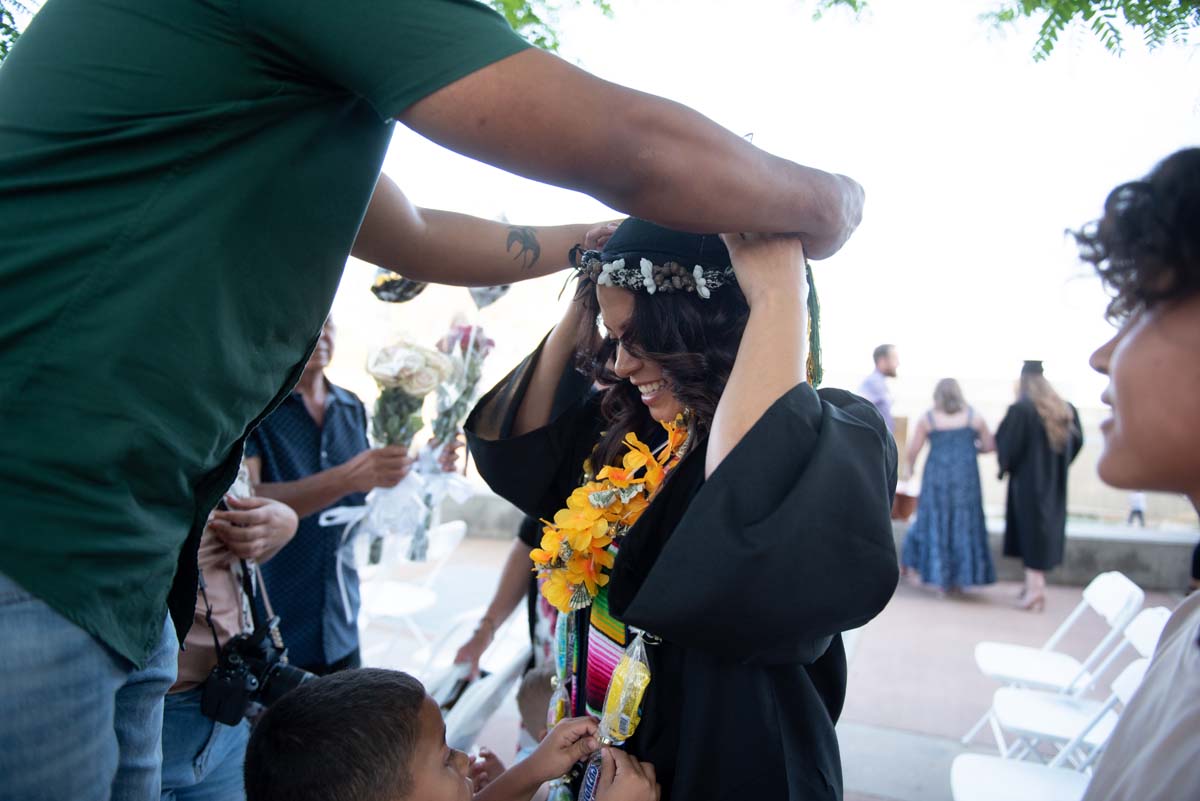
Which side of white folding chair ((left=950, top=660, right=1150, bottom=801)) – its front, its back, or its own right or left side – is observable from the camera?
left

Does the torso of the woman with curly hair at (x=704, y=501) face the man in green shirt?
yes

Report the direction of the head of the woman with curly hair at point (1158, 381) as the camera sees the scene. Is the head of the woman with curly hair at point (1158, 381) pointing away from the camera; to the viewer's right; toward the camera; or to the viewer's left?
to the viewer's left

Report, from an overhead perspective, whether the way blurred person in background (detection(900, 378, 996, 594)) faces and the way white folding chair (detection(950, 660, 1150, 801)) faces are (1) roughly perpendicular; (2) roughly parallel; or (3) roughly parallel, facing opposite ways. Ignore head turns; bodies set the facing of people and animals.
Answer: roughly perpendicular

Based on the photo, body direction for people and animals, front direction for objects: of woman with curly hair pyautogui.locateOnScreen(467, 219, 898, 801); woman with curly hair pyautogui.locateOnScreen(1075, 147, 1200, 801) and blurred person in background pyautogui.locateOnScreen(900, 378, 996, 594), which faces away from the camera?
the blurred person in background

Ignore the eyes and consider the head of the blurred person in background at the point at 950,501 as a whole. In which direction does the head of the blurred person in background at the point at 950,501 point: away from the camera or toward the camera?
away from the camera

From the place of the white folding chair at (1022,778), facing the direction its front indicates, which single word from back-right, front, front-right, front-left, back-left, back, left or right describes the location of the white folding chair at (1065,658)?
right

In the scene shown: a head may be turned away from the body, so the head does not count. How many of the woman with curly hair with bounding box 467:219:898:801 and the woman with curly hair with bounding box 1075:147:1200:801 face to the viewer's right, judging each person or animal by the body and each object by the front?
0

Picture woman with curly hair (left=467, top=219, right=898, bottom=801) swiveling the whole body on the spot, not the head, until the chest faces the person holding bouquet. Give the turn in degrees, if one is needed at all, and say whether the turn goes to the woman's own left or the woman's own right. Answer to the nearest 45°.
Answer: approximately 90° to the woman's own right

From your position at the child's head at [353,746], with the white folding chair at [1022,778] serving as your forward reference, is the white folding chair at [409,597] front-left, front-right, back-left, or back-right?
front-left

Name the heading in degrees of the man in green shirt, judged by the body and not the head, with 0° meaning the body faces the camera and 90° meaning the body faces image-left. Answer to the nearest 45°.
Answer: approximately 270°

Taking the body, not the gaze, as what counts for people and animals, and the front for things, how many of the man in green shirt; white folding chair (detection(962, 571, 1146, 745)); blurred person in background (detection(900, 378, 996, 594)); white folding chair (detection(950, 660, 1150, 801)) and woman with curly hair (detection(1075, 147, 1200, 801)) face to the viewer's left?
3

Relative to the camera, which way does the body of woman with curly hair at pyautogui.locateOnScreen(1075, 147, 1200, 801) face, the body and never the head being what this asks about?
to the viewer's left

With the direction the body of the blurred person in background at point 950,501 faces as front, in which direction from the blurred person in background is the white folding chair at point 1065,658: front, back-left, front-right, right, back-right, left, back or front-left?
back

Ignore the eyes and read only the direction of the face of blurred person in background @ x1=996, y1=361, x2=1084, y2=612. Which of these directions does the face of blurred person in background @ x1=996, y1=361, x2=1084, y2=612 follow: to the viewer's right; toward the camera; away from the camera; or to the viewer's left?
away from the camera

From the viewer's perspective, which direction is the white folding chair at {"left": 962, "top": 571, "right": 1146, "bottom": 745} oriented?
to the viewer's left

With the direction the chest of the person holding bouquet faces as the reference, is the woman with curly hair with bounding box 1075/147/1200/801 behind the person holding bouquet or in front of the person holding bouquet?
in front
